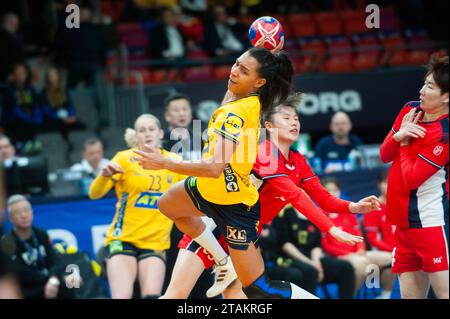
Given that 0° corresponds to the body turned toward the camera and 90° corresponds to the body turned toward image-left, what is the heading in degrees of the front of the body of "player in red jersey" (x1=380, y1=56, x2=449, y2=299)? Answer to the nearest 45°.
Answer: approximately 45°

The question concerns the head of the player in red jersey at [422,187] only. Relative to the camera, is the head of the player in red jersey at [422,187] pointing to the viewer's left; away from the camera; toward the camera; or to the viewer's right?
to the viewer's left

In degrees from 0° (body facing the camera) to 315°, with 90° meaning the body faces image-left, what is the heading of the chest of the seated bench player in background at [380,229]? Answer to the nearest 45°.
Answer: approximately 0°

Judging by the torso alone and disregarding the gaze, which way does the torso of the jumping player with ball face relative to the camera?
to the viewer's left

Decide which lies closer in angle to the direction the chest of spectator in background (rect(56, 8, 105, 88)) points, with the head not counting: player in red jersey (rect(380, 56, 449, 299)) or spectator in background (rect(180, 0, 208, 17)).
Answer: the player in red jersey

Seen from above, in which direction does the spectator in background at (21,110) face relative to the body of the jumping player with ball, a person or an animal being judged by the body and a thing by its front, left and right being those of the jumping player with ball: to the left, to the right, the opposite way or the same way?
to the left

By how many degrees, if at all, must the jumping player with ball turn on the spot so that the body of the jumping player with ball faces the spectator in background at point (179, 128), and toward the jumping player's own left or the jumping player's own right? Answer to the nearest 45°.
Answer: approximately 90° to the jumping player's own right

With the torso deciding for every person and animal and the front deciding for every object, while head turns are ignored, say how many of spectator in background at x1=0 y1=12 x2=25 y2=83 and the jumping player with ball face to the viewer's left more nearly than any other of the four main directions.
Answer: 1
